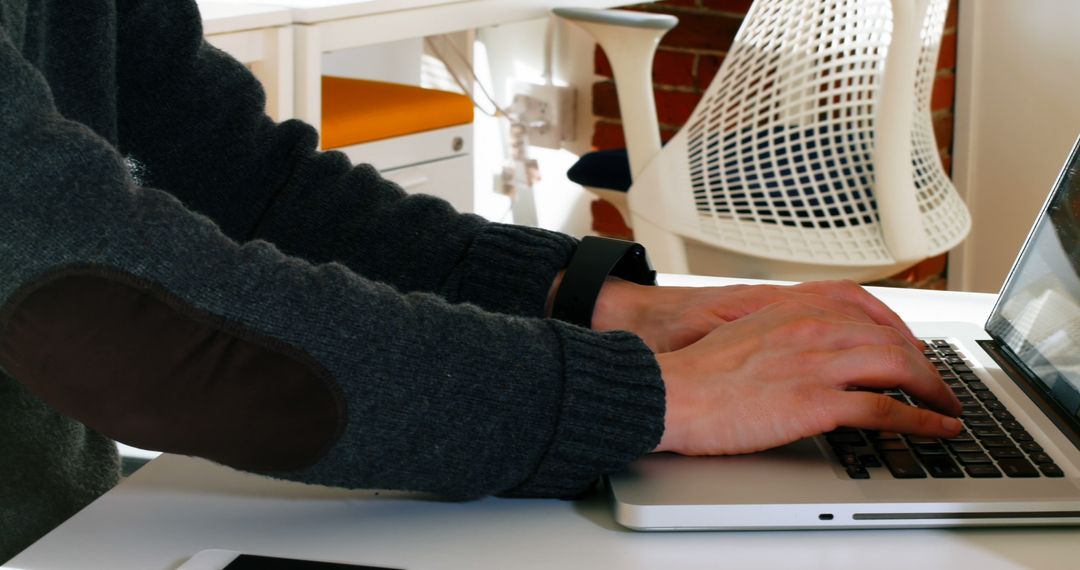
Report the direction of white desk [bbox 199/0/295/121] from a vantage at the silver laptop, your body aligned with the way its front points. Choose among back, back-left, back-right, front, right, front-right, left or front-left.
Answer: front-right

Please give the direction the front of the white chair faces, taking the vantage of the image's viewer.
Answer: facing away from the viewer and to the left of the viewer

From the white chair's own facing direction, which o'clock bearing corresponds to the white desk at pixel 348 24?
The white desk is roughly at 10 o'clock from the white chair.

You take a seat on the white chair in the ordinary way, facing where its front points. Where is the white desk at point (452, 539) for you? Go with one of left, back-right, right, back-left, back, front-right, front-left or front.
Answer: back-left

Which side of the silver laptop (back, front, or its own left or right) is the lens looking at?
left

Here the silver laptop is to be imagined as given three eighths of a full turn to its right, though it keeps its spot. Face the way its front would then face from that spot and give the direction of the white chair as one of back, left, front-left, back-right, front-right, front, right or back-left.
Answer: front-left
